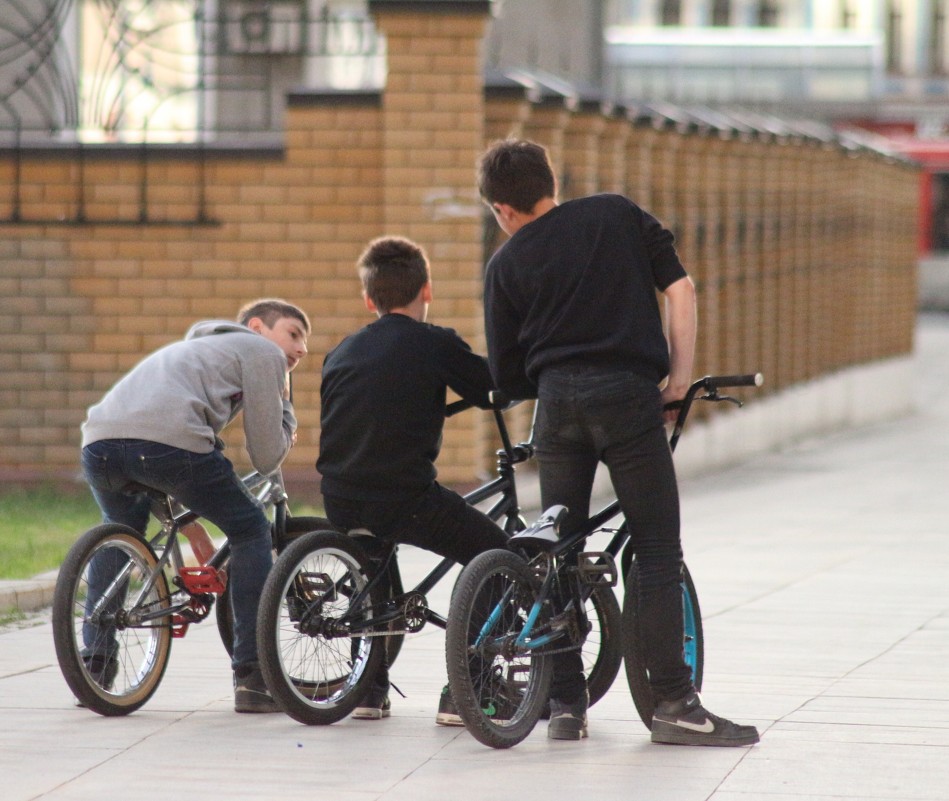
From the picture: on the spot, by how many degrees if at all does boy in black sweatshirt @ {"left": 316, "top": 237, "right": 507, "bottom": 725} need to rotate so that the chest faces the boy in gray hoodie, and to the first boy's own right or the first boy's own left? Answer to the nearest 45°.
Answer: approximately 90° to the first boy's own left

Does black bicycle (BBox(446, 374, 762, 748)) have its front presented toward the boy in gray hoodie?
no

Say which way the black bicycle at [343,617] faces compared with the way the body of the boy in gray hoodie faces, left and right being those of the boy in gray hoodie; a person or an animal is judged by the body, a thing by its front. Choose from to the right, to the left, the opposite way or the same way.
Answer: the same way

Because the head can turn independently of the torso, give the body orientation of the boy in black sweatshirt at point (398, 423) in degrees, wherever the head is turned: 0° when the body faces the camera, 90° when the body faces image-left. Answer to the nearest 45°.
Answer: approximately 225°

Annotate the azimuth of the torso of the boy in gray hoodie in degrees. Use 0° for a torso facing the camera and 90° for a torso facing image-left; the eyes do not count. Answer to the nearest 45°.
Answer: approximately 225°

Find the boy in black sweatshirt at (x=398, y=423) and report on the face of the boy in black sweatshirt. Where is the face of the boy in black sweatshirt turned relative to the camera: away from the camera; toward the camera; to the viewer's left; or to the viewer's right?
away from the camera

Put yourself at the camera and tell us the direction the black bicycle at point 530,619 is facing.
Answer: facing away from the viewer and to the right of the viewer

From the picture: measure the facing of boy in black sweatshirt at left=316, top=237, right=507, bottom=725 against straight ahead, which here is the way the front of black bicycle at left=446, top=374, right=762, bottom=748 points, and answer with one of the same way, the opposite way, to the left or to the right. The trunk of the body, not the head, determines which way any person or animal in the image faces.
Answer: the same way

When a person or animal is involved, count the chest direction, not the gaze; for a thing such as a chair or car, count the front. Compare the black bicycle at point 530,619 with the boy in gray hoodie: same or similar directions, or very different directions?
same or similar directions
